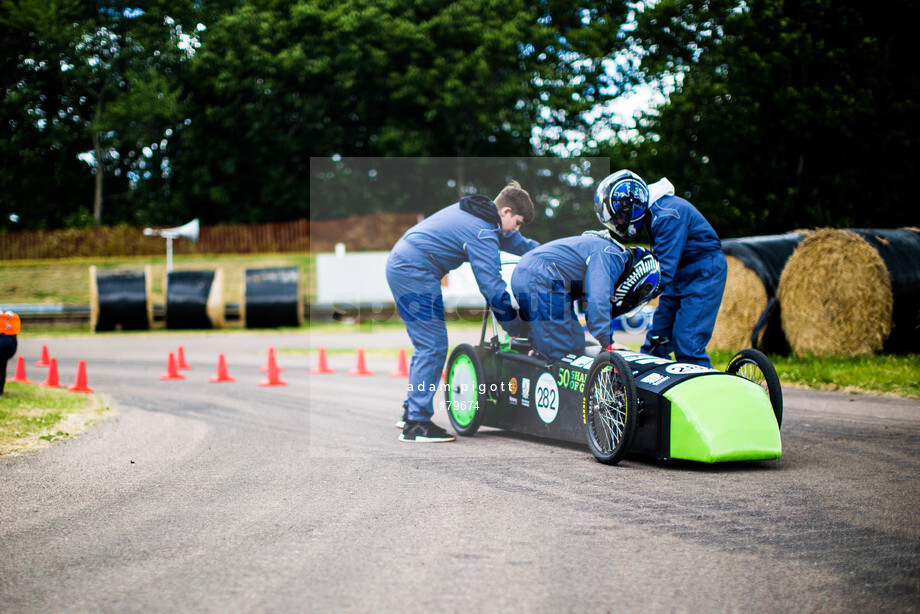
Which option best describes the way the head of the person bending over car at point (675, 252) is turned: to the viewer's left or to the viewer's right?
to the viewer's left

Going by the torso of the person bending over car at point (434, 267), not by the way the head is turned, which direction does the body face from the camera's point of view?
to the viewer's right

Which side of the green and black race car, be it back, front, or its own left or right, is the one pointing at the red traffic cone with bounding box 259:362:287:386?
back

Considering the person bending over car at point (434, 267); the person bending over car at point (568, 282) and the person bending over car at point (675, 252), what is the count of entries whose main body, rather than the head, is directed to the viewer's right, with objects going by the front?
2

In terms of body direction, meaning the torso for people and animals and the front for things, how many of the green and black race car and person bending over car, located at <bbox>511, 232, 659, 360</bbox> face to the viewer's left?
0

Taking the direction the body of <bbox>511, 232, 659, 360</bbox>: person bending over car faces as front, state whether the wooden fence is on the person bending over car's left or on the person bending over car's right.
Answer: on the person bending over car's left

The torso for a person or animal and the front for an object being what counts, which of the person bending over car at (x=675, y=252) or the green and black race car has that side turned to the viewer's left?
the person bending over car

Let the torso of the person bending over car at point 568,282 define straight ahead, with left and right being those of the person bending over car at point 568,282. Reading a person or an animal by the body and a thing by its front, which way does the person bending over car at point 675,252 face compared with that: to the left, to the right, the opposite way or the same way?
the opposite way

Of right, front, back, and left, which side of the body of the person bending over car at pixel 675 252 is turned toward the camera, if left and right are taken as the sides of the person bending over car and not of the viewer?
left

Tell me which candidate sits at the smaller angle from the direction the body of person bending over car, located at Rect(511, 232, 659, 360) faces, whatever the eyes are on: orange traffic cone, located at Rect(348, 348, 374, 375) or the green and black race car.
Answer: the green and black race car

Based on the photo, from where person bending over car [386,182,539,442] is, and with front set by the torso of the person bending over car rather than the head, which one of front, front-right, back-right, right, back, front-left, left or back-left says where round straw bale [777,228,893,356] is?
front-left

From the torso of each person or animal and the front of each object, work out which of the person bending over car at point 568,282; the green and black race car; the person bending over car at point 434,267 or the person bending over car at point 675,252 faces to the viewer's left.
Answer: the person bending over car at point 675,252

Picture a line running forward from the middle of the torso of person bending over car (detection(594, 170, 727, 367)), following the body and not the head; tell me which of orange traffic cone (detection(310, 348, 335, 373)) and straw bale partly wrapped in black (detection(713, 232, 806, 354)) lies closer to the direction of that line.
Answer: the orange traffic cone

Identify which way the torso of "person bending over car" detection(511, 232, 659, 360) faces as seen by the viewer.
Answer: to the viewer's right

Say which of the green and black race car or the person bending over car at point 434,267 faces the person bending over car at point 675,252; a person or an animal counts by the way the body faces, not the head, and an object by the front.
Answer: the person bending over car at point 434,267

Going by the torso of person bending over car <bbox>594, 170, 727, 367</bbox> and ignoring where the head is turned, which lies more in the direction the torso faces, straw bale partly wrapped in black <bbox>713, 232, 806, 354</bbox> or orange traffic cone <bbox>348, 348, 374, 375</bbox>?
the orange traffic cone

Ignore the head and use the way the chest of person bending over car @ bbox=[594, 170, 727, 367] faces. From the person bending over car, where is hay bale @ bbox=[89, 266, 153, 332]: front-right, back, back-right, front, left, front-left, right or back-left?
front-right

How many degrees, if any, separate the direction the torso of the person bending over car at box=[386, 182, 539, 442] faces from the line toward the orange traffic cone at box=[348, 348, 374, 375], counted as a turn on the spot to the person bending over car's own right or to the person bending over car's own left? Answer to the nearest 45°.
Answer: approximately 90° to the person bending over car's own left
